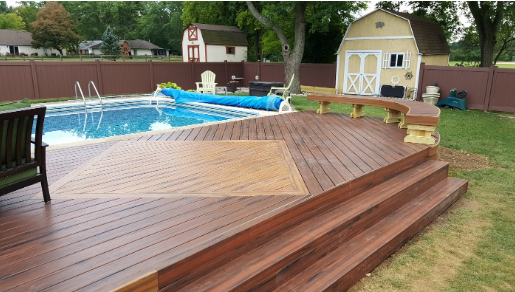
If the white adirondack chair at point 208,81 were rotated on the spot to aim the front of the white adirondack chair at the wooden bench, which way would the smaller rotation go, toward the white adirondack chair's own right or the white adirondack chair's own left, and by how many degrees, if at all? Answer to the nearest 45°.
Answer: approximately 45° to the white adirondack chair's own left

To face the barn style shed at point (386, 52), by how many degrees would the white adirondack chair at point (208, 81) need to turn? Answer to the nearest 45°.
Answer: approximately 135° to its left

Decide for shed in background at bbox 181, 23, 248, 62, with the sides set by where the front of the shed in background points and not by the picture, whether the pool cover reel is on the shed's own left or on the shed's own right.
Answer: on the shed's own left

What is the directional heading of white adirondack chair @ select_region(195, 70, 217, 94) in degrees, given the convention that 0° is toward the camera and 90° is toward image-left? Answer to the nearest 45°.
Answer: approximately 45°

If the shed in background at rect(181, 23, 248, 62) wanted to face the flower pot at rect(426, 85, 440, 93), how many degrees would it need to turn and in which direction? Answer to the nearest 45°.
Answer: approximately 90° to its left

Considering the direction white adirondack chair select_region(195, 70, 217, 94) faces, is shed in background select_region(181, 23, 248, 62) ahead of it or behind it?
behind
